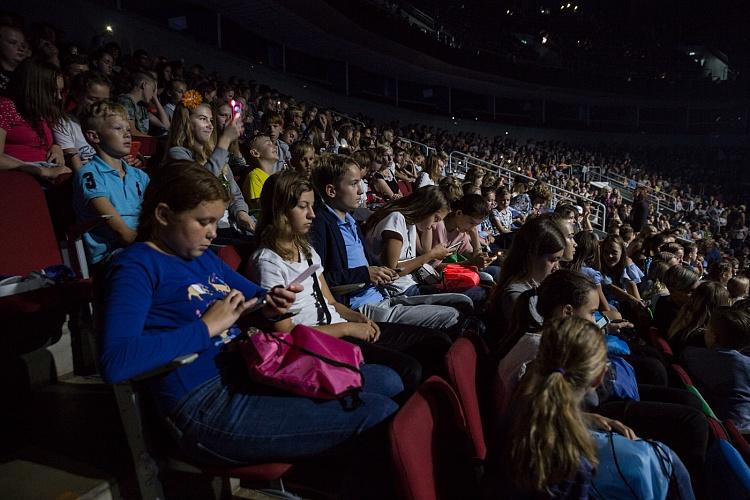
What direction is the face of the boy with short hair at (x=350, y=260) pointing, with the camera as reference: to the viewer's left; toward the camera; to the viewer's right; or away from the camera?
to the viewer's right

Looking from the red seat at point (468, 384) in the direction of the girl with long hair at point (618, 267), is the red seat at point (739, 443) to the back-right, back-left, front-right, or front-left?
front-right

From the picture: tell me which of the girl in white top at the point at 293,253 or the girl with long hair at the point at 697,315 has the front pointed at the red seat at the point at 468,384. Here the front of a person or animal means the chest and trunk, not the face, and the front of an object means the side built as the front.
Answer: the girl in white top

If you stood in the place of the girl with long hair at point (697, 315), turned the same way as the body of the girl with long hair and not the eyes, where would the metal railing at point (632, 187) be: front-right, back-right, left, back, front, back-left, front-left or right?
left

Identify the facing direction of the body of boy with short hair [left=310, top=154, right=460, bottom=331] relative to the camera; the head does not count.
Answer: to the viewer's right

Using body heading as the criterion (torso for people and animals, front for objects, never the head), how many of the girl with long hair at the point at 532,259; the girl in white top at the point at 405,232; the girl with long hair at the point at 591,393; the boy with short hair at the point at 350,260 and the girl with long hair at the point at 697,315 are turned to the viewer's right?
5

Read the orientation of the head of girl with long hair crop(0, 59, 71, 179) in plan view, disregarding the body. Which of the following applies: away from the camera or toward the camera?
toward the camera

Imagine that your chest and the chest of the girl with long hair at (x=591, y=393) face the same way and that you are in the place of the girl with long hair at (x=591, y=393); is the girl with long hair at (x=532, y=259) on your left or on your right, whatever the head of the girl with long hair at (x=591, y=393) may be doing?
on your left

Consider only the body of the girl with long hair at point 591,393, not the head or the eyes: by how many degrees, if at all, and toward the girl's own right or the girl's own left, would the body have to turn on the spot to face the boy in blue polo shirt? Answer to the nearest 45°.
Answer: approximately 180°

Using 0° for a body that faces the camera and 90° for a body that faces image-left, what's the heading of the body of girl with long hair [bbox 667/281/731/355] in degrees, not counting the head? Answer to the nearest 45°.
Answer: approximately 270°

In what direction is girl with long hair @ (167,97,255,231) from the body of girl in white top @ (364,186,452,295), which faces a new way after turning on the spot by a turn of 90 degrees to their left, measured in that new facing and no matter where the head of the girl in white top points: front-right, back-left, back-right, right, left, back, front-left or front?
left

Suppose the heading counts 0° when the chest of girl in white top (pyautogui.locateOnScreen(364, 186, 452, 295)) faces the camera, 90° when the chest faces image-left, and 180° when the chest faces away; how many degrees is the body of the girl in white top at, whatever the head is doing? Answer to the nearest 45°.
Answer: approximately 270°

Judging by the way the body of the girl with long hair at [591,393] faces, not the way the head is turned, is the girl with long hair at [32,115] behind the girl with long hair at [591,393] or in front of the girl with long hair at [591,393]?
behind

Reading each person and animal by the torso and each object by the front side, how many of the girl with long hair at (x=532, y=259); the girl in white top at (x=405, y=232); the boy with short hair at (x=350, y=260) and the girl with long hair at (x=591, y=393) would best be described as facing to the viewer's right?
4

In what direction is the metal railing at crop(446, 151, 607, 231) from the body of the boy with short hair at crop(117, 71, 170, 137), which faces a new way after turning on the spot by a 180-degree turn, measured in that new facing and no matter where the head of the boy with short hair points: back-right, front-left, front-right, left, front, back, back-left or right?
right

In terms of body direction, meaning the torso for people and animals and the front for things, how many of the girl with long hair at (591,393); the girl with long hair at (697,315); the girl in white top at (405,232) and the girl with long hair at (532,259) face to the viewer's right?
4

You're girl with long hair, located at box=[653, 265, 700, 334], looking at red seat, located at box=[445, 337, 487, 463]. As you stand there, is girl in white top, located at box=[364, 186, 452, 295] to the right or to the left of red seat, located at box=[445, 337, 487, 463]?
right
